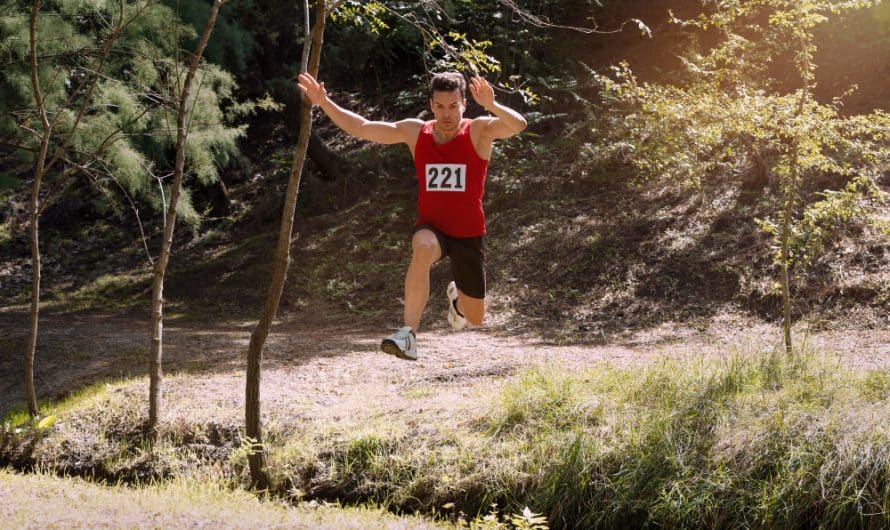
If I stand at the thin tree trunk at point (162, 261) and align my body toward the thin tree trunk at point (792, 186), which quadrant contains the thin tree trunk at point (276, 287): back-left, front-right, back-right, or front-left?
front-right

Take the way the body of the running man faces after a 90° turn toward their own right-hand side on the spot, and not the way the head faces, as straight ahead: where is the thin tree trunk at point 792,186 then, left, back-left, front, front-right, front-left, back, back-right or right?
back-right

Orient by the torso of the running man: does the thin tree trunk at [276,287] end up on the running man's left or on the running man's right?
on the running man's right

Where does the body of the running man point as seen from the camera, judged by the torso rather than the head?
toward the camera
